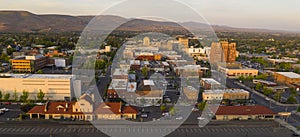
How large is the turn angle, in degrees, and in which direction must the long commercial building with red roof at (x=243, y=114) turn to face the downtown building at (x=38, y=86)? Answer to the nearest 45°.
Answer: approximately 90° to its right

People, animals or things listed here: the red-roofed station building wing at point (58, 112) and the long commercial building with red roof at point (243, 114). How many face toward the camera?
2

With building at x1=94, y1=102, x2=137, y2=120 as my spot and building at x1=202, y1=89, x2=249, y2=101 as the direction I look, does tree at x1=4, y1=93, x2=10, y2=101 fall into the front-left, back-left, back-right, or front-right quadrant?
back-left

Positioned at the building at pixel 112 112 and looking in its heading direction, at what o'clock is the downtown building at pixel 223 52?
The downtown building is roughly at 7 o'clock from the building.

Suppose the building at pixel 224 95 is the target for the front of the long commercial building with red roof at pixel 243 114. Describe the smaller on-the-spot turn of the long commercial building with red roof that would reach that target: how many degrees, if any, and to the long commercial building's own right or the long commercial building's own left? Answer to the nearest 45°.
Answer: approximately 180°

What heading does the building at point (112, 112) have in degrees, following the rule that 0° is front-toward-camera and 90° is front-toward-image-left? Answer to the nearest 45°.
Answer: approximately 0°

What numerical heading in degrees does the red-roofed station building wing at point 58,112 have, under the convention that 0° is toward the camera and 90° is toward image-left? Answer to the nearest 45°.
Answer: approximately 0°
